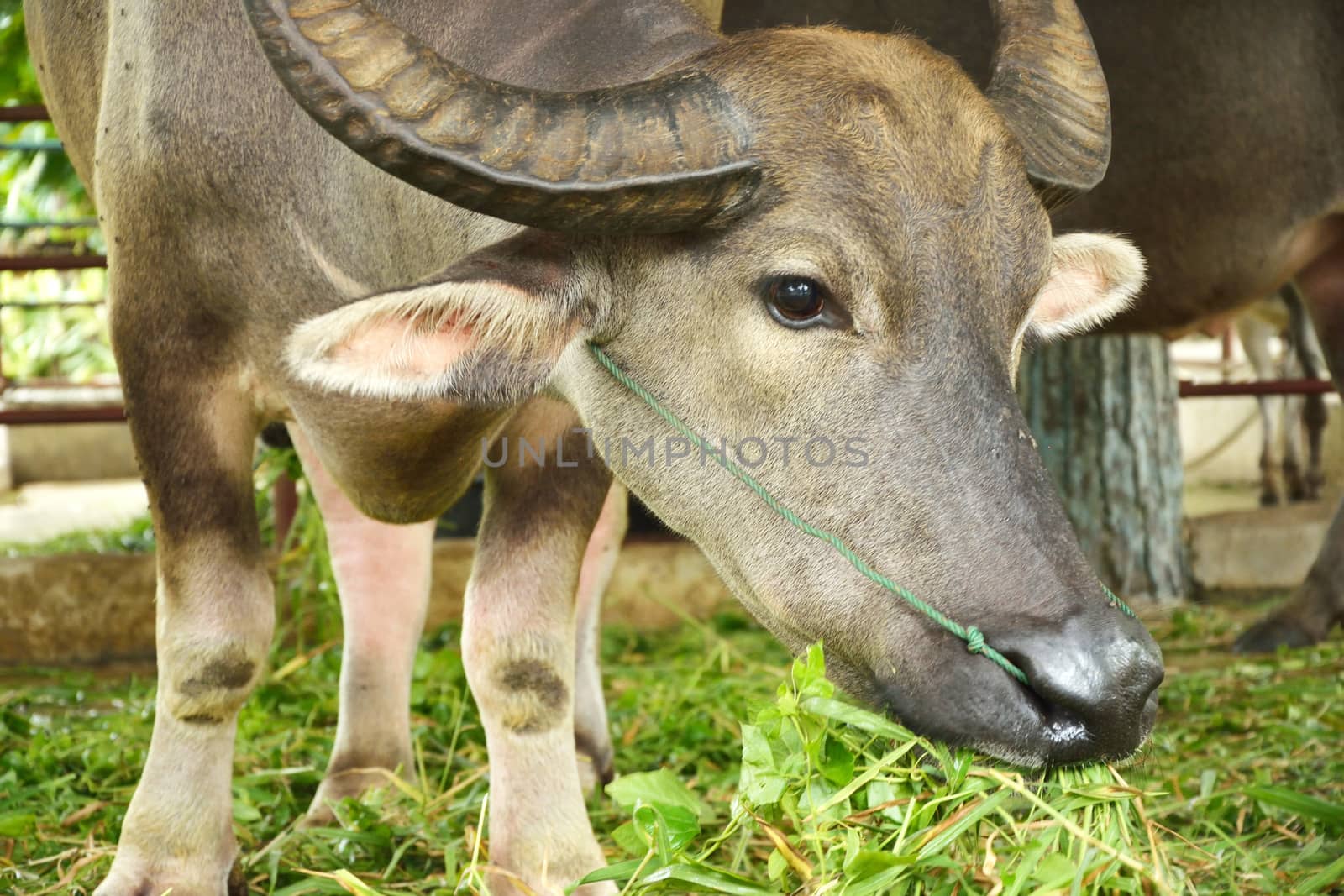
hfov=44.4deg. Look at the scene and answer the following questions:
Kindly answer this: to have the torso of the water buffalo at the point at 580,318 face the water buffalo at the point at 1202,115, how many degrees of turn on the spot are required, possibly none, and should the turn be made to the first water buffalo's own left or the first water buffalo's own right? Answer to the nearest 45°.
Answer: approximately 135° to the first water buffalo's own left

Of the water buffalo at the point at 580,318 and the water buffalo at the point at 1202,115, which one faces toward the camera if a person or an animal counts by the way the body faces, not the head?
the water buffalo at the point at 580,318

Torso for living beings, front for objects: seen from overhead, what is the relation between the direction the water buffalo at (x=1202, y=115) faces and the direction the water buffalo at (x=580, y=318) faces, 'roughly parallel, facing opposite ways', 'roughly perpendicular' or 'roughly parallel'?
roughly perpendicular

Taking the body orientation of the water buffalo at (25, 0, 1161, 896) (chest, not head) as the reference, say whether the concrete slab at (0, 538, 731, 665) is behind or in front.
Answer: behind

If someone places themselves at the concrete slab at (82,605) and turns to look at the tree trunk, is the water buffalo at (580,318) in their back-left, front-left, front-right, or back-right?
front-right

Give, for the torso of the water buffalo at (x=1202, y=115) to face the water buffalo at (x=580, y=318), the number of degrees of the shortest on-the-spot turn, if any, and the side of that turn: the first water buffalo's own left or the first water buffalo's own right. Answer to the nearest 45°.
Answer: approximately 45° to the first water buffalo's own left

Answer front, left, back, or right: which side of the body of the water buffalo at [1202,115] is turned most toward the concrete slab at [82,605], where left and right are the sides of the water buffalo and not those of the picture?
front

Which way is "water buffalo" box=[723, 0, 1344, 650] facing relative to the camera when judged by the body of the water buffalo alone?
to the viewer's left

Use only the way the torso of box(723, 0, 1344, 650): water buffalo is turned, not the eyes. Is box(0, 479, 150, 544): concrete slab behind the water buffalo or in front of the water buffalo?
in front

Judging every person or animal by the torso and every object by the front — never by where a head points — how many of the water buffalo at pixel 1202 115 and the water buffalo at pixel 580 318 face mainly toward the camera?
1

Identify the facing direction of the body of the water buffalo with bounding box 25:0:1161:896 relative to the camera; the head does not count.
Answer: toward the camera
